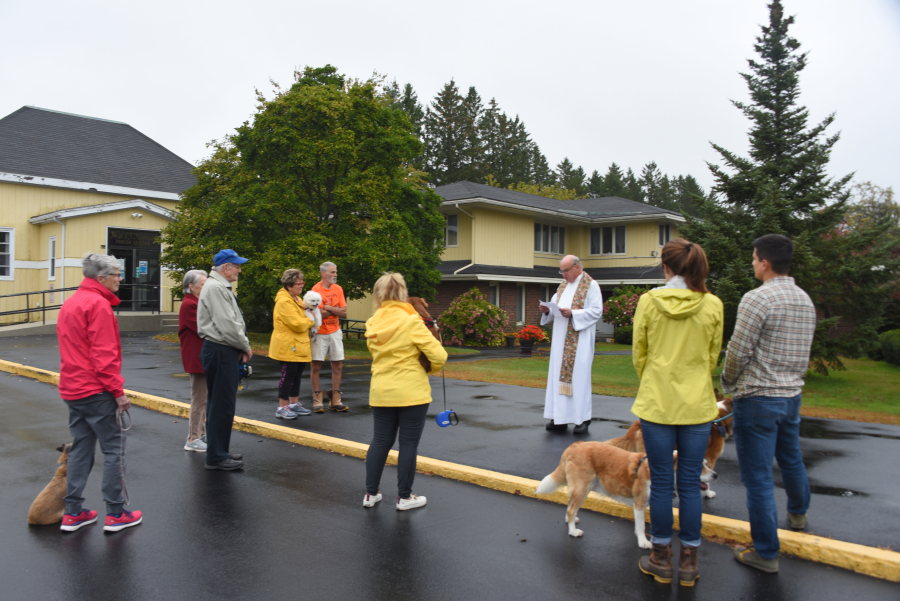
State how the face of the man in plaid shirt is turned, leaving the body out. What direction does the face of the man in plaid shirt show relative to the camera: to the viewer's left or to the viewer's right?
to the viewer's left

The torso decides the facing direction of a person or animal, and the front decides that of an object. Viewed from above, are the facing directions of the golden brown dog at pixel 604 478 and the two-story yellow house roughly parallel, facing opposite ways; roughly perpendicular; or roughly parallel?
roughly perpendicular

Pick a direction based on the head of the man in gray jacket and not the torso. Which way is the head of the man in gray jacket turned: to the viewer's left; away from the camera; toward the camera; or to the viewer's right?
to the viewer's right

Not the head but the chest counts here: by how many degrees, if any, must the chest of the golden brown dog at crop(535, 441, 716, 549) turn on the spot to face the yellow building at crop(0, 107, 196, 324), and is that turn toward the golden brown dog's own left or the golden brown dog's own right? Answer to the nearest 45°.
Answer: approximately 135° to the golden brown dog's own left

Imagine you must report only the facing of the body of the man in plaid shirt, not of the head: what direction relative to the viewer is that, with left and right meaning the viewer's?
facing away from the viewer and to the left of the viewer

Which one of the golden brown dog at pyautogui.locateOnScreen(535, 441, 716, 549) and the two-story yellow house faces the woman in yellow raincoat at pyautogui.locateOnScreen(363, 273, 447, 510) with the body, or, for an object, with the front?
the two-story yellow house

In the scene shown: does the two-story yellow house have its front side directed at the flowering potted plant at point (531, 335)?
yes

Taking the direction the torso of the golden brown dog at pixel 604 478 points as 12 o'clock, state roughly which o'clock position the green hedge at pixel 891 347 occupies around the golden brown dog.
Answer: The green hedge is roughly at 10 o'clock from the golden brown dog.

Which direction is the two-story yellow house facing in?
toward the camera

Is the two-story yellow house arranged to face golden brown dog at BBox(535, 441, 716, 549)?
yes

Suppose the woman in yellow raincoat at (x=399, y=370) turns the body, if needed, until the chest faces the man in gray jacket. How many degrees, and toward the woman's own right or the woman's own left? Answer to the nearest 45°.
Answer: approximately 90° to the woman's own left

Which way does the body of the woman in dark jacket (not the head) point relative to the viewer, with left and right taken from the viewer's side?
facing to the right of the viewer

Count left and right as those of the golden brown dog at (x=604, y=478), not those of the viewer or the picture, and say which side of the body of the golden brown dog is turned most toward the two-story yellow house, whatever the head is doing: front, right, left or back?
left

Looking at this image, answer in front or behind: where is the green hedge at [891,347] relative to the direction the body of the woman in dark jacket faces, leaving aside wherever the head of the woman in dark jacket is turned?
in front

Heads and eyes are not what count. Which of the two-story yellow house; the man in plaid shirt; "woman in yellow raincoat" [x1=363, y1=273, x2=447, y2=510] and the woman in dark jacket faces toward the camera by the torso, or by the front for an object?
the two-story yellow house

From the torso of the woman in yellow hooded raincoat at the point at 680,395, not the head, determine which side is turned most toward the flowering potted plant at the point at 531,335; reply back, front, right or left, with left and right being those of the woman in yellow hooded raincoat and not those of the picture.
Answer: front

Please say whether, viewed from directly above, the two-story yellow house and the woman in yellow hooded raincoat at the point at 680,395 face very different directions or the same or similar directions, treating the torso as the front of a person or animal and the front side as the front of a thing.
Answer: very different directions

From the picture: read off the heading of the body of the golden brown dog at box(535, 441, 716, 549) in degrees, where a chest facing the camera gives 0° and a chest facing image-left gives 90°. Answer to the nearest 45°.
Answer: approximately 270°

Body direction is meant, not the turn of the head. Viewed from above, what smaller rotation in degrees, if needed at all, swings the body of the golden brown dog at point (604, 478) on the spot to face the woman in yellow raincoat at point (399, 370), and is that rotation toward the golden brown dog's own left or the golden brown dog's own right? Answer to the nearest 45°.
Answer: approximately 180°

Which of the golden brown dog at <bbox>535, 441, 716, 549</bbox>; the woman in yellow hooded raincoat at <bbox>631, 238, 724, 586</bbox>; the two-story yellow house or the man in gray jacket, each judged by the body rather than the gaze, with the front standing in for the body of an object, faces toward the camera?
the two-story yellow house
